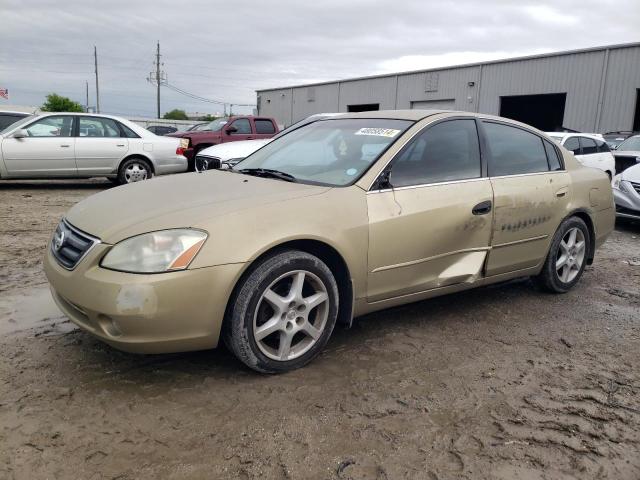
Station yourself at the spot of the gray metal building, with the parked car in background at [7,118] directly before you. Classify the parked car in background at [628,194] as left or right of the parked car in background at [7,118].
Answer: left

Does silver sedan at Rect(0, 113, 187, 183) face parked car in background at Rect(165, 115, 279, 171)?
no

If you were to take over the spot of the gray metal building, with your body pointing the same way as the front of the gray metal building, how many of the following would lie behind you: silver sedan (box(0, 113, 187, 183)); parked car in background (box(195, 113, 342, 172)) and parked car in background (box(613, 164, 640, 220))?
0

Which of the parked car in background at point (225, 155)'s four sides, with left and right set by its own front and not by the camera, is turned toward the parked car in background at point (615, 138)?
back

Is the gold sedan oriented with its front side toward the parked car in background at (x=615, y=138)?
no

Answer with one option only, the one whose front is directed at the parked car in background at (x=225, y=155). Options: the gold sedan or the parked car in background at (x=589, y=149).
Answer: the parked car in background at (x=589, y=149)

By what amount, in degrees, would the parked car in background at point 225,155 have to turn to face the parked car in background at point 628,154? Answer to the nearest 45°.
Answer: approximately 135° to its left

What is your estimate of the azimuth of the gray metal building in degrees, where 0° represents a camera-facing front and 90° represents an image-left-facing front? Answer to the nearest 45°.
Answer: approximately 45°

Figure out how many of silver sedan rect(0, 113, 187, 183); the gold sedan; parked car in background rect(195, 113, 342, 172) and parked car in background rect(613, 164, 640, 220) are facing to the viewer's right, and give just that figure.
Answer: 0

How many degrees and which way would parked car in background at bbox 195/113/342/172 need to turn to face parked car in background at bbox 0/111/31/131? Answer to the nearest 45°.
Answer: approximately 90° to its right

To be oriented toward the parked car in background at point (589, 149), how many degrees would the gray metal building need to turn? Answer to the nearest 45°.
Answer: approximately 45° to its left

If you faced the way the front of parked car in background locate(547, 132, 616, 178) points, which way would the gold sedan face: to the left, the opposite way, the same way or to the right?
the same way

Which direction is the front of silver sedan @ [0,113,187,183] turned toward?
to the viewer's left

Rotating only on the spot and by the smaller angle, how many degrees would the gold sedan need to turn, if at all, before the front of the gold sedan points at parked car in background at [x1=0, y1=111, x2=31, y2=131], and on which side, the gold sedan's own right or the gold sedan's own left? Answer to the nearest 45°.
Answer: approximately 90° to the gold sedan's own right

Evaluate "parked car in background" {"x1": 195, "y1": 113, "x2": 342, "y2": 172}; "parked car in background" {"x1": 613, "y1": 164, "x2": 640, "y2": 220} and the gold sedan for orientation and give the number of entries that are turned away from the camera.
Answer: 0

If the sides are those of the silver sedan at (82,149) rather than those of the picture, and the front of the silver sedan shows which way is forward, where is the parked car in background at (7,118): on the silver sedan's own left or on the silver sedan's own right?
on the silver sedan's own right

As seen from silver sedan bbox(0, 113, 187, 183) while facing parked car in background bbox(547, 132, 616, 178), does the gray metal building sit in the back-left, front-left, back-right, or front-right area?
front-left

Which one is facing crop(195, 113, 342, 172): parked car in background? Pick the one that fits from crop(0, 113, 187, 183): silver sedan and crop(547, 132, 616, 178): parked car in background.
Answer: crop(547, 132, 616, 178): parked car in background

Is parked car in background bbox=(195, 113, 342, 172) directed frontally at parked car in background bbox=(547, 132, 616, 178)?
no

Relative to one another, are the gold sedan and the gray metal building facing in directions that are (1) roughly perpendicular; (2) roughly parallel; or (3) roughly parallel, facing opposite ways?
roughly parallel

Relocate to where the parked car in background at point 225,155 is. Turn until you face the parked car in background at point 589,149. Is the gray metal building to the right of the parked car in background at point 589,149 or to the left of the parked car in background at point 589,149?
left

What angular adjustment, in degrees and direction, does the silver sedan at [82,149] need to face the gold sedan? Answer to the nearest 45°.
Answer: approximately 90° to its left
